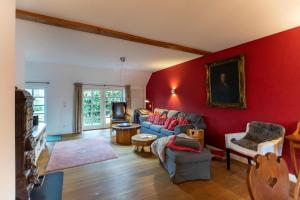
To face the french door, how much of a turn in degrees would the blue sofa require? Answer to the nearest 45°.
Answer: approximately 90° to its right

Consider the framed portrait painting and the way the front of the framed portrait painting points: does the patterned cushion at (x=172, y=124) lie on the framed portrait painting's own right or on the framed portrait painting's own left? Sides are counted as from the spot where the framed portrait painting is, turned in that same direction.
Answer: on the framed portrait painting's own right

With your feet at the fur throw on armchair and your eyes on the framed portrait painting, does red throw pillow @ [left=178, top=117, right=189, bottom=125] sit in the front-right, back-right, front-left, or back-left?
front-left

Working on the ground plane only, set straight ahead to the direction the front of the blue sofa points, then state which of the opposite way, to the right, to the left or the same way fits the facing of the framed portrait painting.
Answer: the same way

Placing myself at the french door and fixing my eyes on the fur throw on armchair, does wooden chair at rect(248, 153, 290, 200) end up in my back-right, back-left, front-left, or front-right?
front-right

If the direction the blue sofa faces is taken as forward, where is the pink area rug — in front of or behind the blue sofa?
in front

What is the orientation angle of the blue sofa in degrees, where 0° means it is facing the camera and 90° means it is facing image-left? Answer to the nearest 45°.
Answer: approximately 45°

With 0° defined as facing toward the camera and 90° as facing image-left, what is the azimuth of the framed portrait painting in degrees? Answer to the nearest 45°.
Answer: approximately 45°

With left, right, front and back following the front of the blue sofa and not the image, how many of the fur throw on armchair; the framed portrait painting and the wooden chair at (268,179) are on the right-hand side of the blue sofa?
0

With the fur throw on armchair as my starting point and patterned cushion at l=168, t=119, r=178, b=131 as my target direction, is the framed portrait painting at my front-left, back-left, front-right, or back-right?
front-right

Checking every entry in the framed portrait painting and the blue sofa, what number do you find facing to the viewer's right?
0

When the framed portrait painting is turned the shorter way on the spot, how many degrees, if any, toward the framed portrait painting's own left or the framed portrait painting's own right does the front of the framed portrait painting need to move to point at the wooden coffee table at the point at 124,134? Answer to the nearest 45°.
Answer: approximately 45° to the framed portrait painting's own right

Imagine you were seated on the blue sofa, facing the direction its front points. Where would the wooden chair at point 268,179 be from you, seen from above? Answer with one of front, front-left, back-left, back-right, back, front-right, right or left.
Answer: front-left
